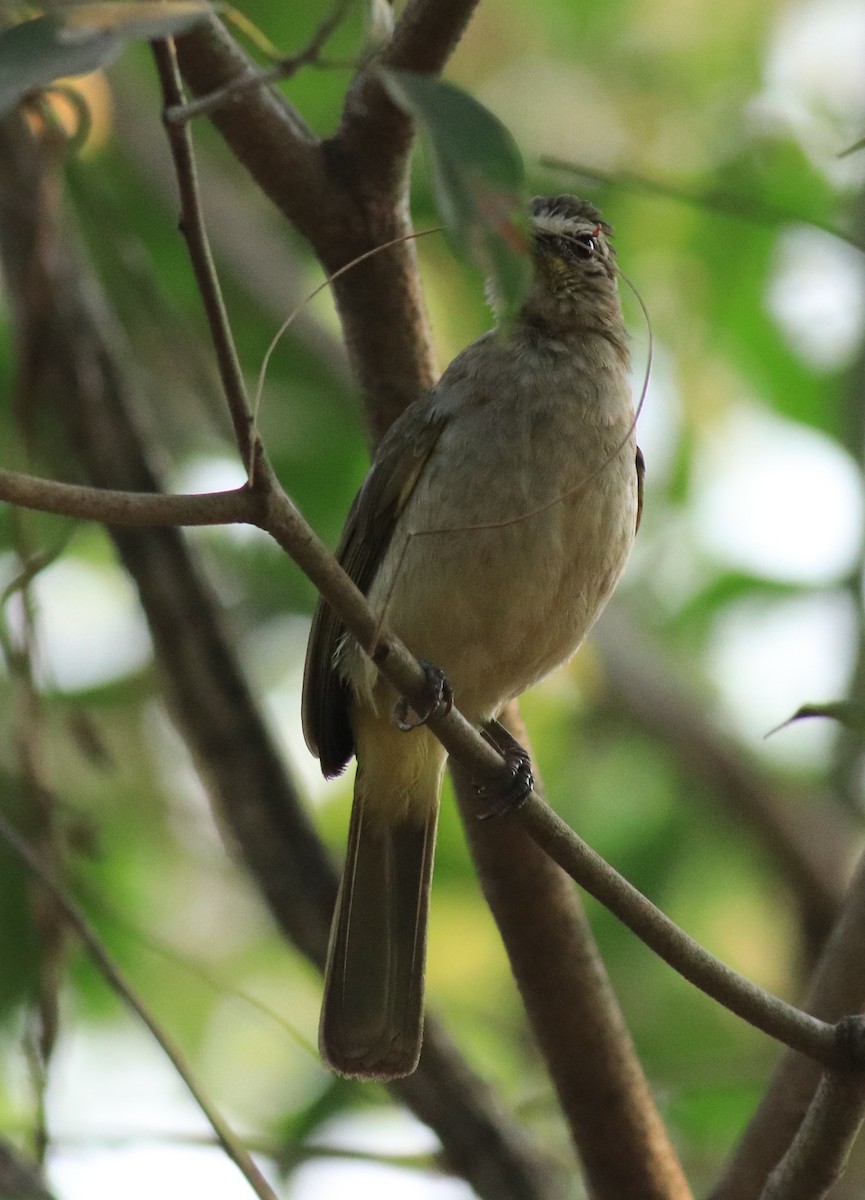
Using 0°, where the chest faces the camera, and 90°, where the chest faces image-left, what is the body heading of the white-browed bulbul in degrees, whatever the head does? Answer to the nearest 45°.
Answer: approximately 315°

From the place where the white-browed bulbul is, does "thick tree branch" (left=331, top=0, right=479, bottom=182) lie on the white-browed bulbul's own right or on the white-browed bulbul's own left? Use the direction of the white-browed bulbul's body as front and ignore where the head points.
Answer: on the white-browed bulbul's own right

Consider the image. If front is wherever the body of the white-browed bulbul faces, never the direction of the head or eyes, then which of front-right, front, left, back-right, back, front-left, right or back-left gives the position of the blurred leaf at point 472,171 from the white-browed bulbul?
front-right

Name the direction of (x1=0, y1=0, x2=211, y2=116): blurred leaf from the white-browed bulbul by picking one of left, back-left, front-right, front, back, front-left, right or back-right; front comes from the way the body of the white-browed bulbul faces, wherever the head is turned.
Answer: front-right
